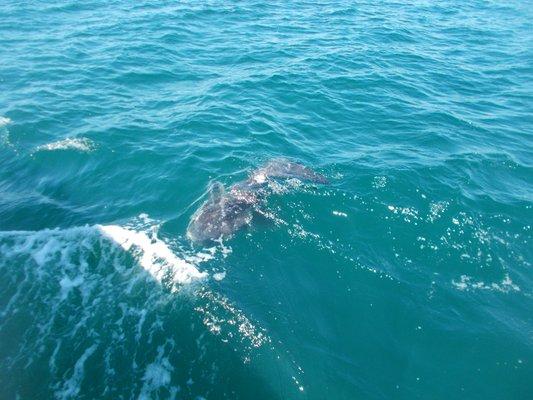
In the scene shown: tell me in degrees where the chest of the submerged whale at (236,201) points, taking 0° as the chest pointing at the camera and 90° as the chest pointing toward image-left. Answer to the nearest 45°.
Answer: approximately 45°
